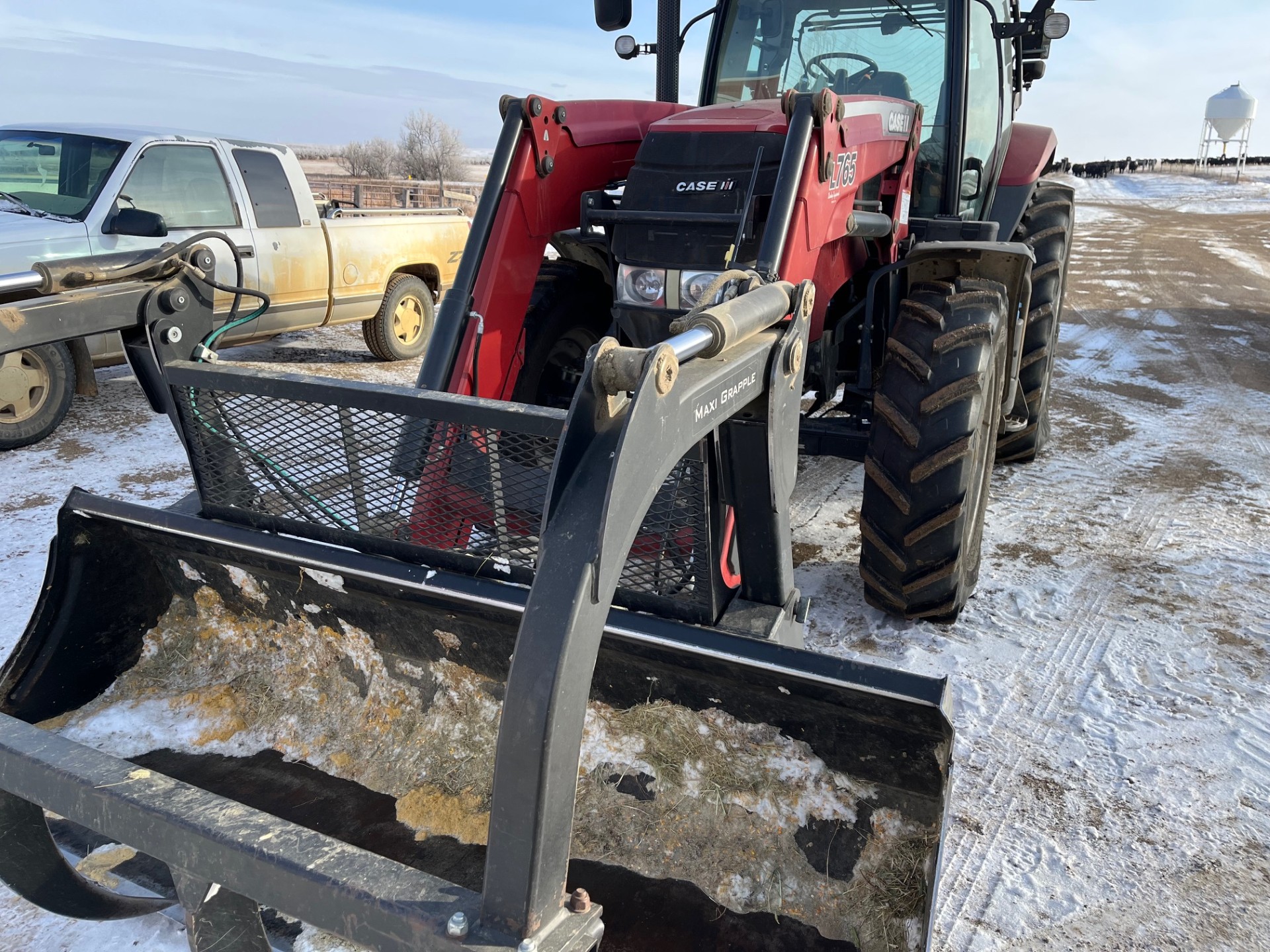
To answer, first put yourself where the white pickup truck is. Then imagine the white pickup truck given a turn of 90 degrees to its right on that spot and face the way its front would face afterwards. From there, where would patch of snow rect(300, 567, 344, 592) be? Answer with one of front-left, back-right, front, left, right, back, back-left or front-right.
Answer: back-left

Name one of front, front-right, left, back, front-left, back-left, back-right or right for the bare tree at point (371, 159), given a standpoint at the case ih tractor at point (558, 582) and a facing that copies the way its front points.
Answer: back-right

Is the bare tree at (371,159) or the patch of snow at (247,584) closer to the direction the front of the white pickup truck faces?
the patch of snow

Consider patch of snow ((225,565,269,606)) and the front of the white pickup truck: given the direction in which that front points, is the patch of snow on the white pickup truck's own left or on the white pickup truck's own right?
on the white pickup truck's own left

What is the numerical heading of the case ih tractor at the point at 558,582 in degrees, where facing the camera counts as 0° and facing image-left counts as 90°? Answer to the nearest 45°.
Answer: approximately 45°

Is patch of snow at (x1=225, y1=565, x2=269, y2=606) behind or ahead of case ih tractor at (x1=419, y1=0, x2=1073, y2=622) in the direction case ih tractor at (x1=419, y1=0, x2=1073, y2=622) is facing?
ahead

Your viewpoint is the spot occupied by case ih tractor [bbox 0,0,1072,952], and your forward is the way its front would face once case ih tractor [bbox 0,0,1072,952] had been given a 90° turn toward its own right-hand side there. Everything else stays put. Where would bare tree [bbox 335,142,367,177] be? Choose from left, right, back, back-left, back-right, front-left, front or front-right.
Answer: front-right
